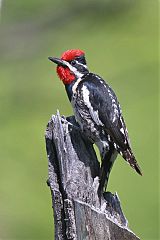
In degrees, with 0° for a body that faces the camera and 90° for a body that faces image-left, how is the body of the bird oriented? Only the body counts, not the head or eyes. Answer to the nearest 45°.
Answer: approximately 90°
